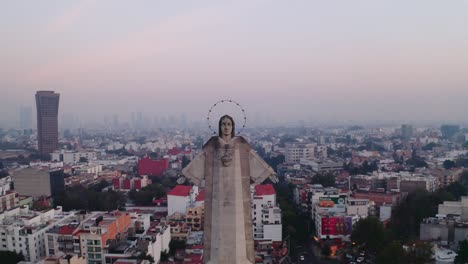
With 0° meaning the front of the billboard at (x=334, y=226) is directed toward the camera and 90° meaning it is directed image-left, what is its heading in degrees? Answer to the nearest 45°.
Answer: approximately 0°

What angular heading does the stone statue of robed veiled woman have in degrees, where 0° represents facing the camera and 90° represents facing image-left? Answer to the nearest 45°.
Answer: approximately 0°

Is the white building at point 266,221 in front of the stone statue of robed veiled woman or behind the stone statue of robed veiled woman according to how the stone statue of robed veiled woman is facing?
behind

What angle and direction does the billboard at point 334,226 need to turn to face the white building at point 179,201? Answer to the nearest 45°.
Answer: approximately 90° to its right

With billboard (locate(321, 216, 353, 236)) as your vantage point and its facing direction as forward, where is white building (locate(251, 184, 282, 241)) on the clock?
The white building is roughly at 2 o'clock from the billboard.

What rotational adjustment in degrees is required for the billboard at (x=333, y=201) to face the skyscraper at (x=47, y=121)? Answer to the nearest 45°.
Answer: approximately 135° to its right

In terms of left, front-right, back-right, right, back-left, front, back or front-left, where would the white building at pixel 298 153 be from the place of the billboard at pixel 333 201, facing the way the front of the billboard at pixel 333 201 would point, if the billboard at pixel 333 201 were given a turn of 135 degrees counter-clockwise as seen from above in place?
front-left

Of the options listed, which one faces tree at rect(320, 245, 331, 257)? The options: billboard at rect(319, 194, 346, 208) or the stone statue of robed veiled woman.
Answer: the billboard

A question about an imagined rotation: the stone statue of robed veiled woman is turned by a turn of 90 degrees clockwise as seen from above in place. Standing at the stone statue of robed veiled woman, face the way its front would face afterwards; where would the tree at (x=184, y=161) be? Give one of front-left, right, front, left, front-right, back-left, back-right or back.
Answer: right
